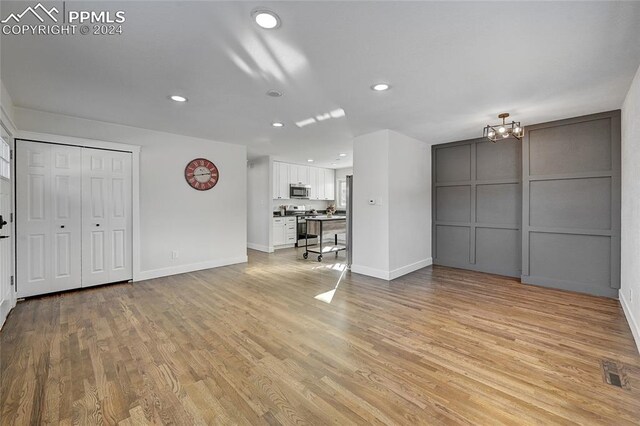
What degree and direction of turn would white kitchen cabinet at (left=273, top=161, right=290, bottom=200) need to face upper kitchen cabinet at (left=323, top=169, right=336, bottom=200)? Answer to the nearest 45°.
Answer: approximately 90° to its left

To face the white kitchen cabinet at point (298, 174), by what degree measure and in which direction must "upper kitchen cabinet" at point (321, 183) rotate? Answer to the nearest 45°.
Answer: approximately 90° to its right

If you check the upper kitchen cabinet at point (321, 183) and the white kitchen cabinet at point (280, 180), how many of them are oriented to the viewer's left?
0

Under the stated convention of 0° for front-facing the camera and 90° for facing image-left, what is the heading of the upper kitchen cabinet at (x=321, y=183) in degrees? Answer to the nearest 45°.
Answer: approximately 315°

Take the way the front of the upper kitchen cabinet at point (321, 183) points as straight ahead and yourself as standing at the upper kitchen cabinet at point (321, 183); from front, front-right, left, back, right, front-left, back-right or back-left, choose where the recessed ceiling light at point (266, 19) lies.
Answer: front-right

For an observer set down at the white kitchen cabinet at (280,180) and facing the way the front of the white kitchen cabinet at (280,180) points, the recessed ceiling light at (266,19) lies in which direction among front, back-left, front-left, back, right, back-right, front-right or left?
front-right

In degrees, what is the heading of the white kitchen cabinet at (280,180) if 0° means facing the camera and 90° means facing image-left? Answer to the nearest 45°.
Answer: approximately 315°

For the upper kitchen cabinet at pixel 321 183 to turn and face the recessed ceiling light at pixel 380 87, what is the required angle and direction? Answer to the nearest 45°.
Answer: approximately 45° to its right
